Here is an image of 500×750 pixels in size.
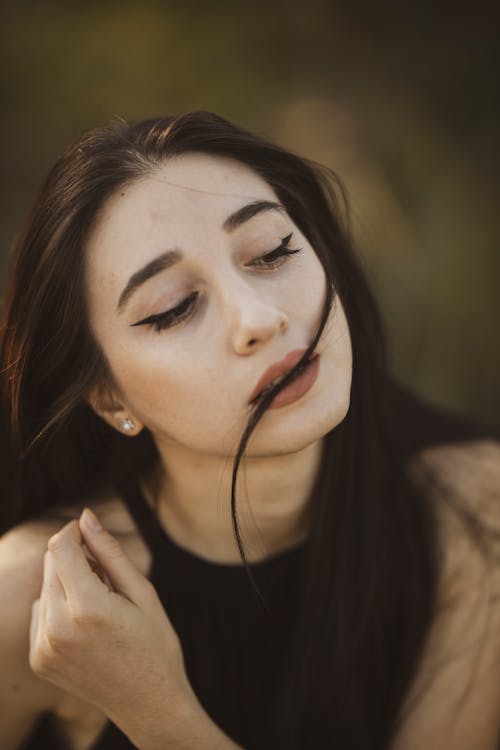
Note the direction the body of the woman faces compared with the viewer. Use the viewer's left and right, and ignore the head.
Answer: facing the viewer

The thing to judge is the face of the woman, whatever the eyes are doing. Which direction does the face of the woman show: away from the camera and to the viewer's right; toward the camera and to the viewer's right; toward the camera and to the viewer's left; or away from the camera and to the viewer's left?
toward the camera and to the viewer's right
